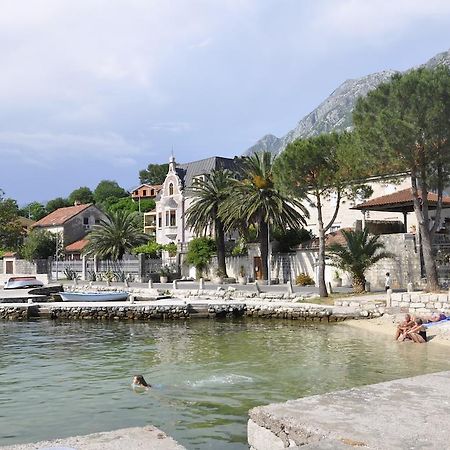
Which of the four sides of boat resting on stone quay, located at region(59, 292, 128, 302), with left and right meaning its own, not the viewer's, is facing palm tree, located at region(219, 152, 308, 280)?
back

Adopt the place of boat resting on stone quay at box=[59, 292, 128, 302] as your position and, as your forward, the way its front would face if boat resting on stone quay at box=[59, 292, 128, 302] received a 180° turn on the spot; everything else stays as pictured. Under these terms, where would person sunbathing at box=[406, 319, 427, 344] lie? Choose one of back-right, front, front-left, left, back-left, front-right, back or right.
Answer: front-right

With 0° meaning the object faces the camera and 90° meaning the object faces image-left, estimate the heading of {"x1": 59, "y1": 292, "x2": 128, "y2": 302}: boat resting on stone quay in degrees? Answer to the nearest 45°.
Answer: approximately 90°

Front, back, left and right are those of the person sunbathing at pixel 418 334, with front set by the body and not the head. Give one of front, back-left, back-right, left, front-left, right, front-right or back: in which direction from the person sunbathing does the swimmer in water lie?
front

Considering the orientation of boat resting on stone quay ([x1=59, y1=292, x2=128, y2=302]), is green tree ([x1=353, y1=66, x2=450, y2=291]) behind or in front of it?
behind

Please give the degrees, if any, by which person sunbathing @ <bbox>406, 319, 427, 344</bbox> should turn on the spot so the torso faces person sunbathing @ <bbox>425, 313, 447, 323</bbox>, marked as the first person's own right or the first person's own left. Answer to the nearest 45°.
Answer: approximately 135° to the first person's own right

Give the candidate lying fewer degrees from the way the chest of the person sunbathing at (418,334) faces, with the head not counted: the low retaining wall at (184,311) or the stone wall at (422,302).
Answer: the low retaining wall

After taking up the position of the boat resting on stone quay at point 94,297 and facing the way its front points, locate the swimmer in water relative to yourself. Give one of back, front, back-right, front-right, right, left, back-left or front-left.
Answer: left

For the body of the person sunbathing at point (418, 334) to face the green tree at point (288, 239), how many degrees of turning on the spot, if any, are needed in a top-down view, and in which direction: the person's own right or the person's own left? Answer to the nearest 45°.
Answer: approximately 90° to the person's own right

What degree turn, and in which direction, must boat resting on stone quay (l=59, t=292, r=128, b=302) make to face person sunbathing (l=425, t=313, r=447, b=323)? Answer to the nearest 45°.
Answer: approximately 135° to its left

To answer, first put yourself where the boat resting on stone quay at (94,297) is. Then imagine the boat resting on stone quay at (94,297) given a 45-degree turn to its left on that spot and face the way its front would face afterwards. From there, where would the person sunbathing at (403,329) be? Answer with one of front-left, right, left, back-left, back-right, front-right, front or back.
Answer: left
